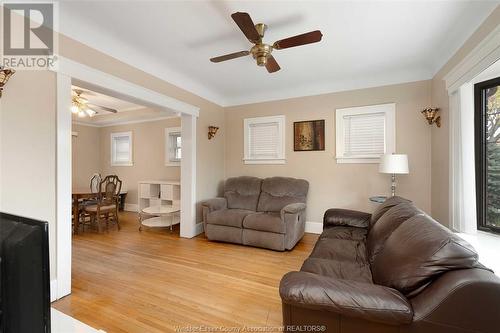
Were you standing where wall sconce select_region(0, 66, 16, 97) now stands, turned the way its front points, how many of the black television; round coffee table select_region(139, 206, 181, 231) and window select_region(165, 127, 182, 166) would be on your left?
2

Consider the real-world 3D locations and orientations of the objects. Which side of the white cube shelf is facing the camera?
front

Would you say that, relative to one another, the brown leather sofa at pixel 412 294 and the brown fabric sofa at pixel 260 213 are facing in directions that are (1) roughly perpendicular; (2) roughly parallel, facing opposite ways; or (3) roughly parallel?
roughly perpendicular

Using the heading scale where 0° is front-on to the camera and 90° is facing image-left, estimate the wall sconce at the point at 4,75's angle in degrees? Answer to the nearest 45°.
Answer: approximately 315°

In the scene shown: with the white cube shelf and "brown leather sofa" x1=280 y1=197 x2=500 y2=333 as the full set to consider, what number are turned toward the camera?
1

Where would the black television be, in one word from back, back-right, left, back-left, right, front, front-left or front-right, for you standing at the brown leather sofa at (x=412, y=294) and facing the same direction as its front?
front-left

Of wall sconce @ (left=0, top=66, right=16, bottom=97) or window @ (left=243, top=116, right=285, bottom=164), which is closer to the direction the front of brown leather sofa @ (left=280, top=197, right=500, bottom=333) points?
the wall sconce

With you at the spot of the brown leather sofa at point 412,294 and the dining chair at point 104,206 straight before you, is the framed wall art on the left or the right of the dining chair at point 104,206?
right

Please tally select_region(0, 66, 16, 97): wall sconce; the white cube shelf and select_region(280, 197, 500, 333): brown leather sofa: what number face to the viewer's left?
1

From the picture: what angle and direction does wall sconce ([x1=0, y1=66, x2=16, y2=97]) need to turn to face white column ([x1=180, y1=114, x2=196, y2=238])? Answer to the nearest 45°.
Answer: approximately 90° to its left

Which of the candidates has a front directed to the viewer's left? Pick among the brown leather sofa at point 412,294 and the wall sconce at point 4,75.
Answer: the brown leather sofa

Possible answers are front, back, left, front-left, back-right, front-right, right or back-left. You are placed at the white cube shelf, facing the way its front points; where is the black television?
front

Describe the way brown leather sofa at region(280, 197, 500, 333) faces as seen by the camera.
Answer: facing to the left of the viewer

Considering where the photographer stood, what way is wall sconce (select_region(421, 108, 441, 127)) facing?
facing the viewer and to the left of the viewer

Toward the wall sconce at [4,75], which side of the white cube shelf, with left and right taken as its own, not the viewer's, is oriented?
front

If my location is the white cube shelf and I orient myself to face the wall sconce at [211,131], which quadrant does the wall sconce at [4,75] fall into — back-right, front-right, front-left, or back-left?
front-right

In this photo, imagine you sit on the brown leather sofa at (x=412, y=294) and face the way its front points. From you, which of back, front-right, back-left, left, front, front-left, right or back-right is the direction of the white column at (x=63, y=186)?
front

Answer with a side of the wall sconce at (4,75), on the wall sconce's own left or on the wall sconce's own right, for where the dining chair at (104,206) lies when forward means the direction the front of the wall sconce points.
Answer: on the wall sconce's own left

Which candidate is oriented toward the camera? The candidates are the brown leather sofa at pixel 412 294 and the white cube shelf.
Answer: the white cube shelf

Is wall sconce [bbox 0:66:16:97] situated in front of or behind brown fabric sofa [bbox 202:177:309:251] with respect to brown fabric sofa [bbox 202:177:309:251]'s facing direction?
in front
